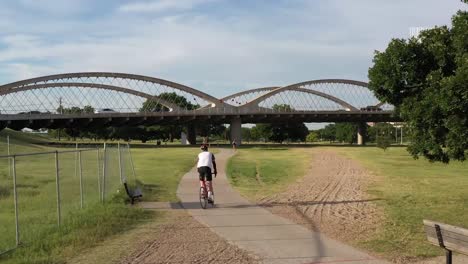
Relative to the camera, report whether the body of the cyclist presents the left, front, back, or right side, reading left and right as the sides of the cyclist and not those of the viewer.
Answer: back

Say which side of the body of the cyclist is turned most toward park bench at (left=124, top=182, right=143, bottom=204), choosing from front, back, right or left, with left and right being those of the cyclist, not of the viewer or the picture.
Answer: left

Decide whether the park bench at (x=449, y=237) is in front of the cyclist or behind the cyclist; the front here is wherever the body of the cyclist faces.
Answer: behind

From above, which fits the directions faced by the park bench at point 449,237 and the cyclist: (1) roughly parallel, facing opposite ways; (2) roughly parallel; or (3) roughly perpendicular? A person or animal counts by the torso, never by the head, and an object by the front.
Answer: roughly perpendicular
